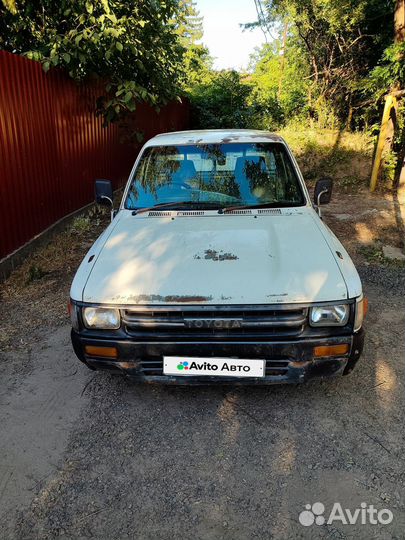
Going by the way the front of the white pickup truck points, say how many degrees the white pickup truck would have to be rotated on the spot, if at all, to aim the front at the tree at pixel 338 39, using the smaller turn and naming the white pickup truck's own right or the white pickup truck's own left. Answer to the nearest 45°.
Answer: approximately 180°

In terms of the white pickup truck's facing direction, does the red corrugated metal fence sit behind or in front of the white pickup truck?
behind

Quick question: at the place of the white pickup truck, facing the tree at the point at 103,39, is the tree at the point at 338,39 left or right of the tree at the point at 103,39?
right

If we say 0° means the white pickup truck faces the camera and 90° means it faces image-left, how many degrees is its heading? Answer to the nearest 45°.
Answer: approximately 0°

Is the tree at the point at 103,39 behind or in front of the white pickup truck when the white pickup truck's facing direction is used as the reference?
behind
